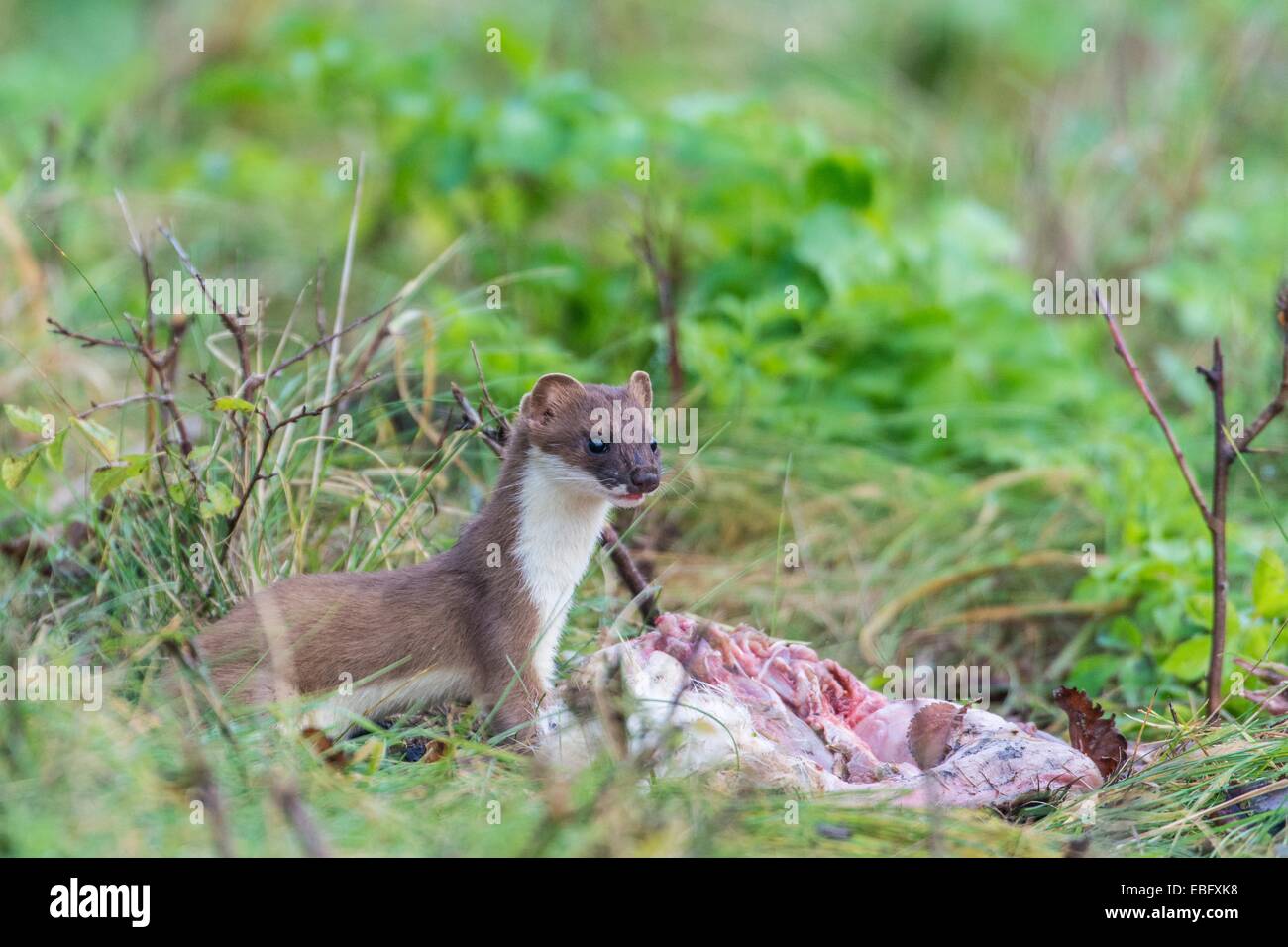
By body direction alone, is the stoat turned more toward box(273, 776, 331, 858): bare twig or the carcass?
the carcass

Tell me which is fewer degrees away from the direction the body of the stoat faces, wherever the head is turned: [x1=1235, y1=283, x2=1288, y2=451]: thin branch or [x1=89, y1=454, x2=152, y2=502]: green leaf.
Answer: the thin branch

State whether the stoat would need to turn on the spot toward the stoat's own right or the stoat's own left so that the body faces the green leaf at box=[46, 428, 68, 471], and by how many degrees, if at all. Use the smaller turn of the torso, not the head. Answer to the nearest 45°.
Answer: approximately 180°

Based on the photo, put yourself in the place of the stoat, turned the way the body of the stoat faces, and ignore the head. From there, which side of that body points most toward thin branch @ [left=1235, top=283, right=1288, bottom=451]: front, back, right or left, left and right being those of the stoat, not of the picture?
front

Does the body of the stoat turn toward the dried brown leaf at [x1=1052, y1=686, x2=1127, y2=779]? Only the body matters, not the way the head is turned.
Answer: yes

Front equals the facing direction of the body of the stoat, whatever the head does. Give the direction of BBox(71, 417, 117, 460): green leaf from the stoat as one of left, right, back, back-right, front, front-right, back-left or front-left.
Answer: back

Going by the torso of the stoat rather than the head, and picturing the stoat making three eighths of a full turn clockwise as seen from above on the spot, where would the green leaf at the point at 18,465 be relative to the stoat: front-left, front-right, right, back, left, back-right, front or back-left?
front-right

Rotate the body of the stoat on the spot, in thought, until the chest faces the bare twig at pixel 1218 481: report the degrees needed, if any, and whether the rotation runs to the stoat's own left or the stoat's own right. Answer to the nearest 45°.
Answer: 0° — it already faces it

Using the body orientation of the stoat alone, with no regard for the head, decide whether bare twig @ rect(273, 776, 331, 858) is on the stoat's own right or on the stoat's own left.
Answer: on the stoat's own right

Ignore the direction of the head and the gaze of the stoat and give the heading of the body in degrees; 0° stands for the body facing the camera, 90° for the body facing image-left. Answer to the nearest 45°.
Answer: approximately 270°

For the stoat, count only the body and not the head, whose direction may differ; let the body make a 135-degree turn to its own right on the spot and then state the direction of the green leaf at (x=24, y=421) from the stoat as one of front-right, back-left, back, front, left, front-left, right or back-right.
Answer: front-right

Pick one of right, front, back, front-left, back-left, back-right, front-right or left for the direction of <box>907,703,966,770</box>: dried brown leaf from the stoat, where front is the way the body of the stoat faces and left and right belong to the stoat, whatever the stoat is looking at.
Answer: front

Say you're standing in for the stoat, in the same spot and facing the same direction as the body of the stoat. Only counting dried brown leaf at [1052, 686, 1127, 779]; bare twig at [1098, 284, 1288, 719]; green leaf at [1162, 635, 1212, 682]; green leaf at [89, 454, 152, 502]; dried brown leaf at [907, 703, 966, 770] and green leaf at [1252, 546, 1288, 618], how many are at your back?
1

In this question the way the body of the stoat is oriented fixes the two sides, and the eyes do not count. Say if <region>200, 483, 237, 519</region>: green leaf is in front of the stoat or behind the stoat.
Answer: behind

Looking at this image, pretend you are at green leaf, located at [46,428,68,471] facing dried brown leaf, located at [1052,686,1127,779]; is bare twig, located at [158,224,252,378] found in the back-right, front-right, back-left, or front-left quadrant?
front-left
